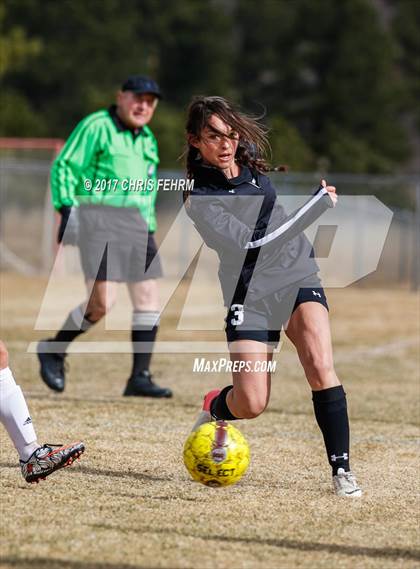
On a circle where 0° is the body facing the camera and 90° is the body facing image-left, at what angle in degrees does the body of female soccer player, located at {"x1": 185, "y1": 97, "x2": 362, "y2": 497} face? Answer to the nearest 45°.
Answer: approximately 0°

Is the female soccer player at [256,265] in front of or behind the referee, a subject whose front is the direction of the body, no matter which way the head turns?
in front

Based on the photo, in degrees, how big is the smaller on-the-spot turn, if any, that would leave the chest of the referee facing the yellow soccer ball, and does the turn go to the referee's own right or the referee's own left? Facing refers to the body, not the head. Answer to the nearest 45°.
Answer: approximately 45° to the referee's own right

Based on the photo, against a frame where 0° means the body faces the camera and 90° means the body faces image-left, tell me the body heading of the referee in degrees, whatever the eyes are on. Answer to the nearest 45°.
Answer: approximately 315°

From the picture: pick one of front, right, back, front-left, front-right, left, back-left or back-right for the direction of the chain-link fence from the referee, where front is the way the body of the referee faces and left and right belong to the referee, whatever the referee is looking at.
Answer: back-left
